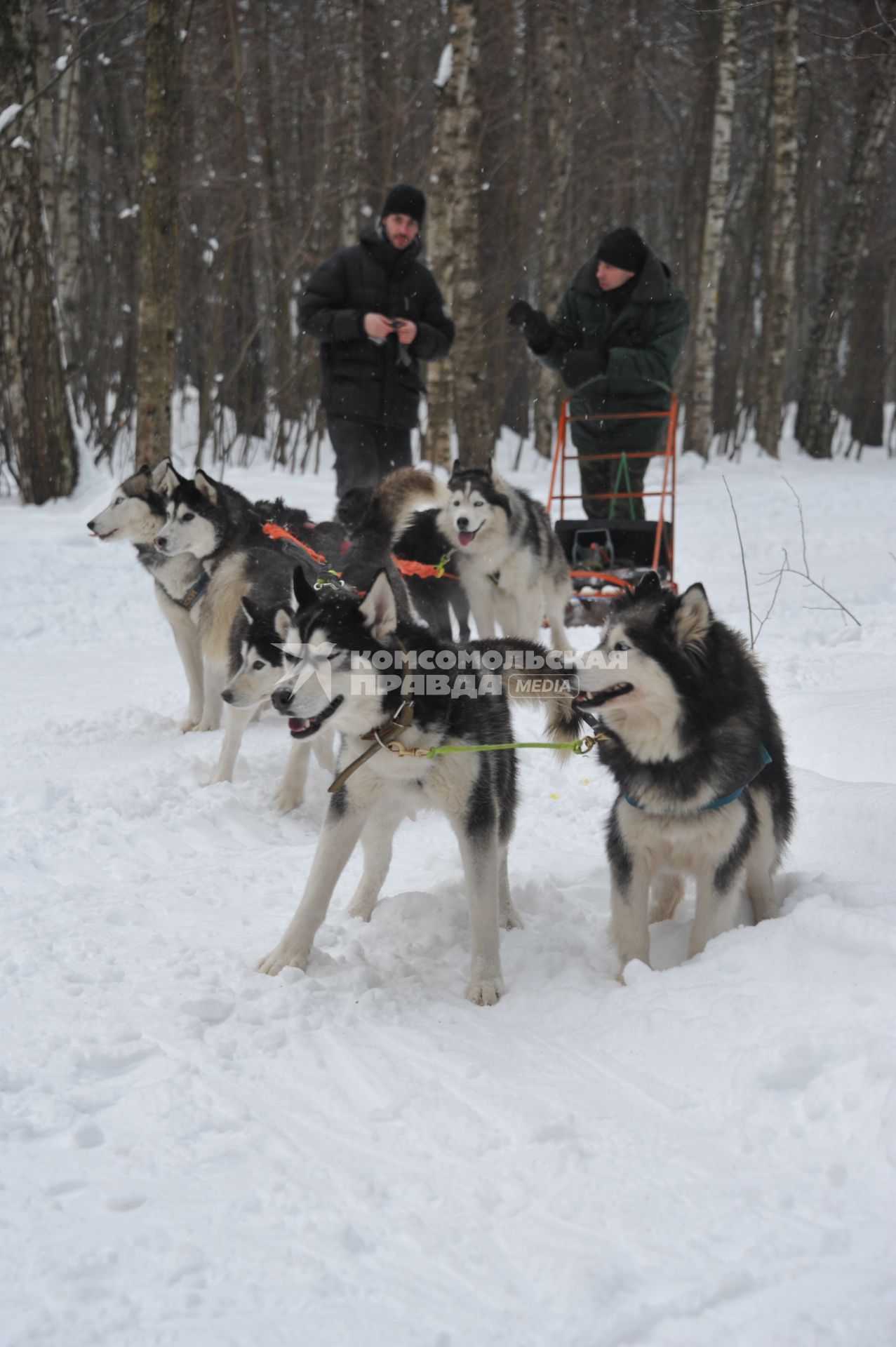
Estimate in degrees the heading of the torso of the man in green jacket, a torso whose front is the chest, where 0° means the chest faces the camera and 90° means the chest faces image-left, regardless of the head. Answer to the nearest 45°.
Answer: approximately 45°

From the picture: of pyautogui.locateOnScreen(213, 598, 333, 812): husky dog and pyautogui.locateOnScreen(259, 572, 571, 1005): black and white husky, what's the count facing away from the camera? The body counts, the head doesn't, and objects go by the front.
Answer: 0

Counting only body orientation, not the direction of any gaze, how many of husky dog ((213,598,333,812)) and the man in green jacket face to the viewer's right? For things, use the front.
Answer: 0

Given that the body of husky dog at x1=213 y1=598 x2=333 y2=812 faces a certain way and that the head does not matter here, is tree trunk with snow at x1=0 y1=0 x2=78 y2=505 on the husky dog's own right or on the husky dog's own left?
on the husky dog's own right

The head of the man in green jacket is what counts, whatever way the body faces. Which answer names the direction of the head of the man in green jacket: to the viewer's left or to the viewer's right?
to the viewer's left

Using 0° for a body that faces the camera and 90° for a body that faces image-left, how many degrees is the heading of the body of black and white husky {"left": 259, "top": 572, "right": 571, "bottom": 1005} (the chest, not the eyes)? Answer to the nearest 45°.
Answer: approximately 45°

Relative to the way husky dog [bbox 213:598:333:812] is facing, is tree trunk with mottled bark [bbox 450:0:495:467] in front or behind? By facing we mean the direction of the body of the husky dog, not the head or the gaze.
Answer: behind

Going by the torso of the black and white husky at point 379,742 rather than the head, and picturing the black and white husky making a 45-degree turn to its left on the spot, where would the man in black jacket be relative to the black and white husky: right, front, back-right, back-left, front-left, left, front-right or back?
back

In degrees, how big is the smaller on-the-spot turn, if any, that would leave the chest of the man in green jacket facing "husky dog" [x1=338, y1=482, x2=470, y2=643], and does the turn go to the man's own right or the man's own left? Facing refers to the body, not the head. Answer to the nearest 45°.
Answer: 0° — they already face it

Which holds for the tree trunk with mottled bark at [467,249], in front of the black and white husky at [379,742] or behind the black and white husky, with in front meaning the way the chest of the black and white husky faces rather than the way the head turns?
behind

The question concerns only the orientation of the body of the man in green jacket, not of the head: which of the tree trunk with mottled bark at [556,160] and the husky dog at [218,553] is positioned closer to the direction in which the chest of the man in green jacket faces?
the husky dog
